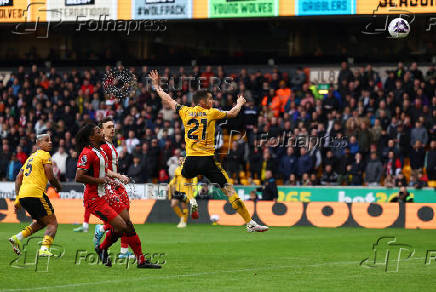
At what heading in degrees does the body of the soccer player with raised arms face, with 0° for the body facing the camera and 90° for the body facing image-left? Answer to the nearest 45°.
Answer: approximately 225°

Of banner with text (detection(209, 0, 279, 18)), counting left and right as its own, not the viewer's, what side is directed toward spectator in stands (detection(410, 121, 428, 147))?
left

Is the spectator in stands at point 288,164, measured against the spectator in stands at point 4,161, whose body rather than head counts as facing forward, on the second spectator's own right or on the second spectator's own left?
on the second spectator's own left

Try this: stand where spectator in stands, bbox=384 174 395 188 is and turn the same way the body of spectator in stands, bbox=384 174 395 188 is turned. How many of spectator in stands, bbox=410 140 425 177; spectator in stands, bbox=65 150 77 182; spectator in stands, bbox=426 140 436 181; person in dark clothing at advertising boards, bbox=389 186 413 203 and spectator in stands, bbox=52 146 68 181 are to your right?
2

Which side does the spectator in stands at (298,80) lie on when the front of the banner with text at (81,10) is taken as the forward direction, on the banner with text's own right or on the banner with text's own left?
on the banner with text's own left

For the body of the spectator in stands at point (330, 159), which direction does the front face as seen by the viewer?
toward the camera

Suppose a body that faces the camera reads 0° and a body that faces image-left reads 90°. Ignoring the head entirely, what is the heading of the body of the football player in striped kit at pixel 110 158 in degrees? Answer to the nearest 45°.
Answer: approximately 315°

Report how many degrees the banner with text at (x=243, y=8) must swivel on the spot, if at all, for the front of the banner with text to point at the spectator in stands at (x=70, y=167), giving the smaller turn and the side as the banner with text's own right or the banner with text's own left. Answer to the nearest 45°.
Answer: approximately 90° to the banner with text's own right

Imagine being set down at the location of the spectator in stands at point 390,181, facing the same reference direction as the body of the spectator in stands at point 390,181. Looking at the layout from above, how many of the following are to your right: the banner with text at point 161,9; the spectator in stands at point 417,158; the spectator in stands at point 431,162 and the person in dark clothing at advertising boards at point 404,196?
1

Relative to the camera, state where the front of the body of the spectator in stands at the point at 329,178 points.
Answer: toward the camera
